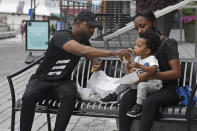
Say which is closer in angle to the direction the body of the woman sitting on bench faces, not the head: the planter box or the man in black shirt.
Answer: the man in black shirt

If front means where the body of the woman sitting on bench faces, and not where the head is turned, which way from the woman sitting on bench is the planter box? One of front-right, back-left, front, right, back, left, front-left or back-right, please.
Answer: back-right

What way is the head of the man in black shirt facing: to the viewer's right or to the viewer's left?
to the viewer's right

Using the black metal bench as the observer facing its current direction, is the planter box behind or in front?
behind

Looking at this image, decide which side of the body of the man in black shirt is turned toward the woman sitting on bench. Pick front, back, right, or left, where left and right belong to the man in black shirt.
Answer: front

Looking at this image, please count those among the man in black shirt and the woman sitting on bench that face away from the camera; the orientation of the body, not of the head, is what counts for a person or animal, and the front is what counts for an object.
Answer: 0

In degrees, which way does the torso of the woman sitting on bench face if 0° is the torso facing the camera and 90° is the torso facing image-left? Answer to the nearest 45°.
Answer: approximately 45°

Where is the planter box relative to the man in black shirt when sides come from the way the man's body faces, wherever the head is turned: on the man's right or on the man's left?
on the man's left

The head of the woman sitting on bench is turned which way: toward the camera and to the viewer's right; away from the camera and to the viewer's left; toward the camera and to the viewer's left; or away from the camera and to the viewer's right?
toward the camera and to the viewer's left
